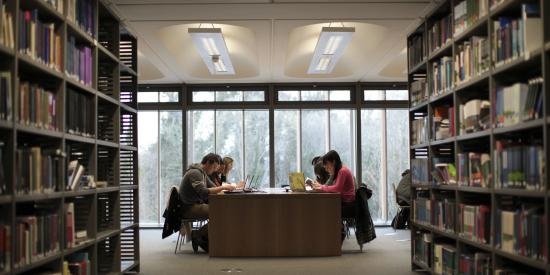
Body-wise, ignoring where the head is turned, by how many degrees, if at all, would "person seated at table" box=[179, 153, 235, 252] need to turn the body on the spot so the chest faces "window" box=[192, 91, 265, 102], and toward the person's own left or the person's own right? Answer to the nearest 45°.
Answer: approximately 90° to the person's own left

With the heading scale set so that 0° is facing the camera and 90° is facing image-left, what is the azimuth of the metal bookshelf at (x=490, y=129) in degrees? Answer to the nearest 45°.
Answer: approximately 45°

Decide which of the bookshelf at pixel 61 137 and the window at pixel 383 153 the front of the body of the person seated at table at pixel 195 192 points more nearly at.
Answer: the window

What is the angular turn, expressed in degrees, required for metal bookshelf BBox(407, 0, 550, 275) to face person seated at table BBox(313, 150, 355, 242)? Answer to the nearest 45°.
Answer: approximately 90° to its right

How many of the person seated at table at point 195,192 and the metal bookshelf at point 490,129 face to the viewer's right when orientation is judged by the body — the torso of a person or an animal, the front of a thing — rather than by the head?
1

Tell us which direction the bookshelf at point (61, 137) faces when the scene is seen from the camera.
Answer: facing the viewer and to the right of the viewer

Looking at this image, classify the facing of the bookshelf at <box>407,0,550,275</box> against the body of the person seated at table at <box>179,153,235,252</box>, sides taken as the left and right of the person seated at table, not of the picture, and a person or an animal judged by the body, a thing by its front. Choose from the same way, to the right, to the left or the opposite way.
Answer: the opposite way

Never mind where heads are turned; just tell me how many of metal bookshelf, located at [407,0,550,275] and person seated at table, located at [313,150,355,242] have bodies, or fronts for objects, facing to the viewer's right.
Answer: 0

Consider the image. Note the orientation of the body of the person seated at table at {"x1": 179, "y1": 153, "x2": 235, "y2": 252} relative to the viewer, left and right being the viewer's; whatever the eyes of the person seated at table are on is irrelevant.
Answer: facing to the right of the viewer

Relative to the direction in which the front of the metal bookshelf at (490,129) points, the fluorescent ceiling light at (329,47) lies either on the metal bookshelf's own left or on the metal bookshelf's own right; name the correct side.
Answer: on the metal bookshelf's own right

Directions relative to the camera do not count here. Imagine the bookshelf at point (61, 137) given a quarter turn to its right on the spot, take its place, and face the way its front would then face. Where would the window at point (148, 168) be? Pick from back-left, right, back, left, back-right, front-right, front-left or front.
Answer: back-right

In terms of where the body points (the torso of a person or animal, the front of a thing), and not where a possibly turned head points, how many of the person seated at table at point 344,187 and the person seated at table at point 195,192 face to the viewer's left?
1

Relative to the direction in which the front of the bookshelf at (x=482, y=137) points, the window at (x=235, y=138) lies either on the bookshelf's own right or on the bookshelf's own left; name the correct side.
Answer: on the bookshelf's own right

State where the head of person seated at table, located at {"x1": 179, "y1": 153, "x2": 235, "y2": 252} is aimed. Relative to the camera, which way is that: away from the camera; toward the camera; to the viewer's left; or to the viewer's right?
to the viewer's right

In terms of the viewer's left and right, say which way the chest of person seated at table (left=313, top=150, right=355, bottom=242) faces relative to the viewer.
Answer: facing to the left of the viewer
